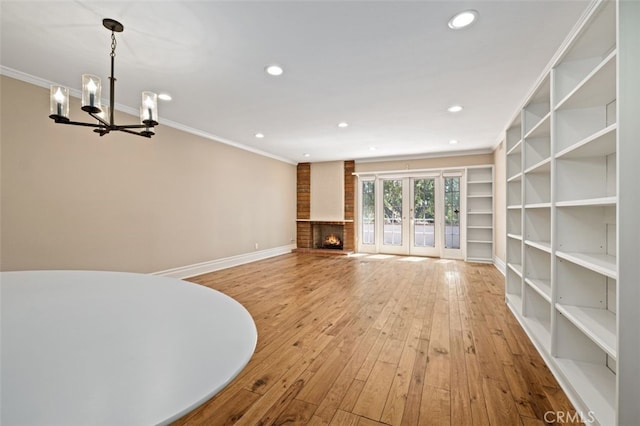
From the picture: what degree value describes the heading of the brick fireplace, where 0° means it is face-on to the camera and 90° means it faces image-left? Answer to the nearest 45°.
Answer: approximately 0°

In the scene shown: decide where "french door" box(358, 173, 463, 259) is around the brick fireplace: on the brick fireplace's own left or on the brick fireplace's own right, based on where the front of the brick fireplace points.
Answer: on the brick fireplace's own left

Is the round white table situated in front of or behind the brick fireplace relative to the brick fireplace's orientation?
in front

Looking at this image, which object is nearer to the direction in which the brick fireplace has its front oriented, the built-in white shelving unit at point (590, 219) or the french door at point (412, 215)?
the built-in white shelving unit

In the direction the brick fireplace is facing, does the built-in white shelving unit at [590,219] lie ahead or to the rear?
ahead

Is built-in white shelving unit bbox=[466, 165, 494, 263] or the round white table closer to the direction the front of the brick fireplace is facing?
the round white table

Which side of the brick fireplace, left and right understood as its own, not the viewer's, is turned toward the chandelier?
front

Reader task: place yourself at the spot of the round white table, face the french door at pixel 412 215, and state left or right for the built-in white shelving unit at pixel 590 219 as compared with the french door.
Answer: right

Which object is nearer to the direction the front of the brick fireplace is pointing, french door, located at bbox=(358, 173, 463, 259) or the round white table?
the round white table

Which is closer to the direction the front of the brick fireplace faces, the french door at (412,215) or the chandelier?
the chandelier
